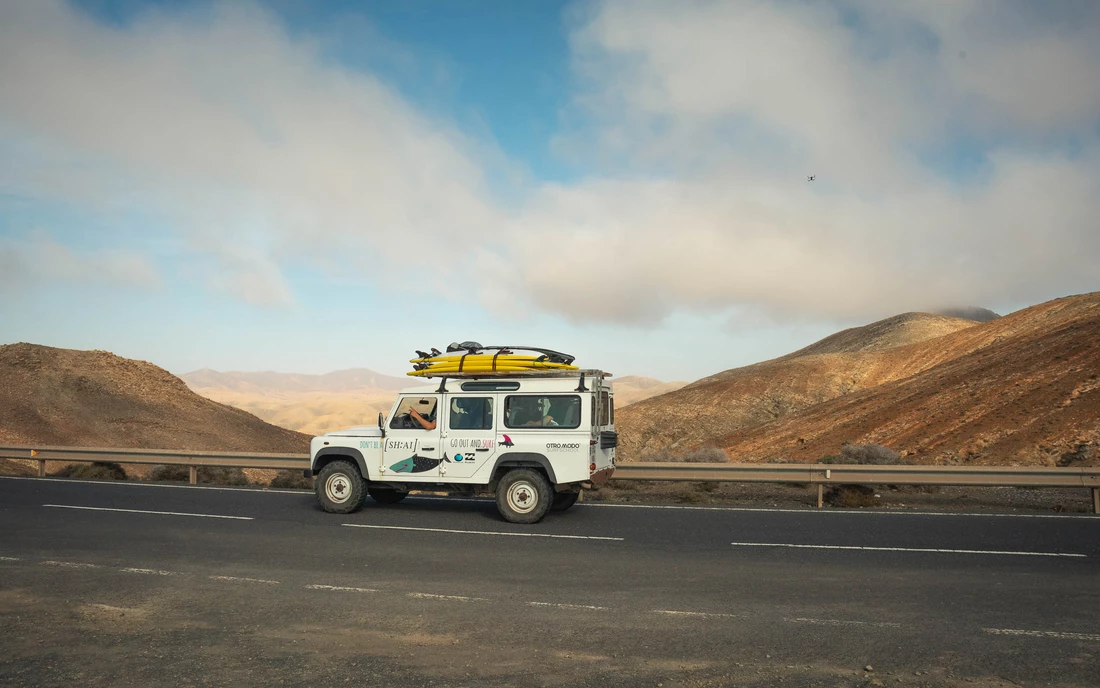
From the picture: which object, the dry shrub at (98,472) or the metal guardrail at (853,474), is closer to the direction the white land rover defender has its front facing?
the dry shrub

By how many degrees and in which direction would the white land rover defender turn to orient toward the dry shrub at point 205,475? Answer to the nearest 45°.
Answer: approximately 45° to its right

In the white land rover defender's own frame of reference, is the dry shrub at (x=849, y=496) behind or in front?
behind

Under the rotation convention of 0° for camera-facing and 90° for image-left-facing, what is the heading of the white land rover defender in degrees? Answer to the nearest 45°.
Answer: approximately 90°

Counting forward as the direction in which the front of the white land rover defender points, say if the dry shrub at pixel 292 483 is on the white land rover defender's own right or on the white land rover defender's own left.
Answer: on the white land rover defender's own right

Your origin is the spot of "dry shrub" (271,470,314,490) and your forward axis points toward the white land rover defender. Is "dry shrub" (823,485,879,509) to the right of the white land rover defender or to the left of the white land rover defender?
left

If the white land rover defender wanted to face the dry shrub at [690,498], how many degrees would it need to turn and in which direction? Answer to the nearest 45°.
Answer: approximately 135° to its right

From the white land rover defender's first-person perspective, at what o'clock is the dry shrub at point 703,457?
The dry shrub is roughly at 4 o'clock from the white land rover defender.

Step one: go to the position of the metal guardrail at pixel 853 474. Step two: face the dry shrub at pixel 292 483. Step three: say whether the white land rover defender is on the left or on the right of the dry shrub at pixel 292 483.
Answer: left

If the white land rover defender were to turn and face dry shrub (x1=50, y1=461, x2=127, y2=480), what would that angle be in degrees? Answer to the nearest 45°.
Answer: approximately 45° to its right
